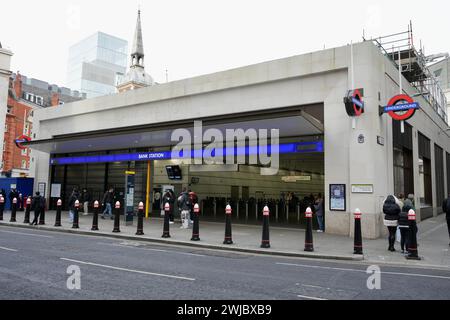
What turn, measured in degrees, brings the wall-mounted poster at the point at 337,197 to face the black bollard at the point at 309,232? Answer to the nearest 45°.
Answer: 0° — it already faces it

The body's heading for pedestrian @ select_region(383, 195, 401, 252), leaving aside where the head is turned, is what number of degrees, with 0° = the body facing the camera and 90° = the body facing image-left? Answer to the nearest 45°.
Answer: approximately 180°

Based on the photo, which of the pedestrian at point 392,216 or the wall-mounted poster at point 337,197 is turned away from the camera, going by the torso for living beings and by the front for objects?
the pedestrian

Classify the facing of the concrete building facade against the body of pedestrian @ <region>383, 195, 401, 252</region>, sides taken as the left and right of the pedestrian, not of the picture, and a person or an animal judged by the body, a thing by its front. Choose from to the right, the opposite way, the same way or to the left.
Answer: the opposite way

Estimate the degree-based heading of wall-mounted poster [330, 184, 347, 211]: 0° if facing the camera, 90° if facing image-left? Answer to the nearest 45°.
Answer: approximately 0°

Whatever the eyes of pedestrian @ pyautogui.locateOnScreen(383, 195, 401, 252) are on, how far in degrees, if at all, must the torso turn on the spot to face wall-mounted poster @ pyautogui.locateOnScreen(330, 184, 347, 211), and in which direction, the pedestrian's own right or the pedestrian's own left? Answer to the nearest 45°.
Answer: approximately 45° to the pedestrian's own left

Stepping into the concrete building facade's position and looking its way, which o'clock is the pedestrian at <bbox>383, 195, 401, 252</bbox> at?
The pedestrian is roughly at 10 o'clock from the concrete building facade.
